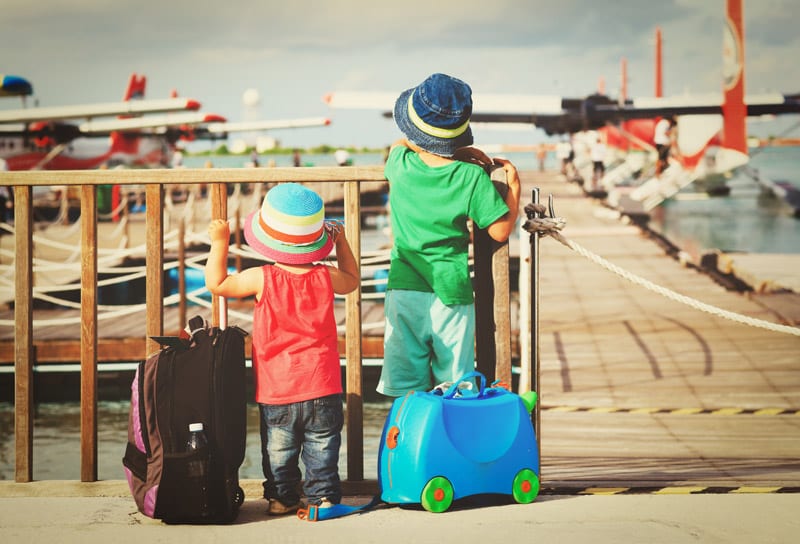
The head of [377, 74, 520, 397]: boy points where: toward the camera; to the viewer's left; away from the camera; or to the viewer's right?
away from the camera

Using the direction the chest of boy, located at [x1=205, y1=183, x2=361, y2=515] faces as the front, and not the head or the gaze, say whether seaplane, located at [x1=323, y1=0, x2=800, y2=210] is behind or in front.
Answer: in front

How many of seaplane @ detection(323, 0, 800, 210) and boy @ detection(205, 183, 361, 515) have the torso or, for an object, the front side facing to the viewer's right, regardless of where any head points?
0

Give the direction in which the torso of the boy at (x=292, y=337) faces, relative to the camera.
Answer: away from the camera

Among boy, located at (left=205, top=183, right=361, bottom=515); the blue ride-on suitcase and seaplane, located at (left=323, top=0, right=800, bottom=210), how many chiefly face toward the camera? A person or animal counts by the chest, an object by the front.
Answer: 0

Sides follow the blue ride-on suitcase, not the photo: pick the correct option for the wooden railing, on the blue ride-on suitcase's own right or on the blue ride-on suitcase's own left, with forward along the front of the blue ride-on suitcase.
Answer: on the blue ride-on suitcase's own left

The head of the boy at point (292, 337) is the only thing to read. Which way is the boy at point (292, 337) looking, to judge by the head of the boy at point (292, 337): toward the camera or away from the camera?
away from the camera
